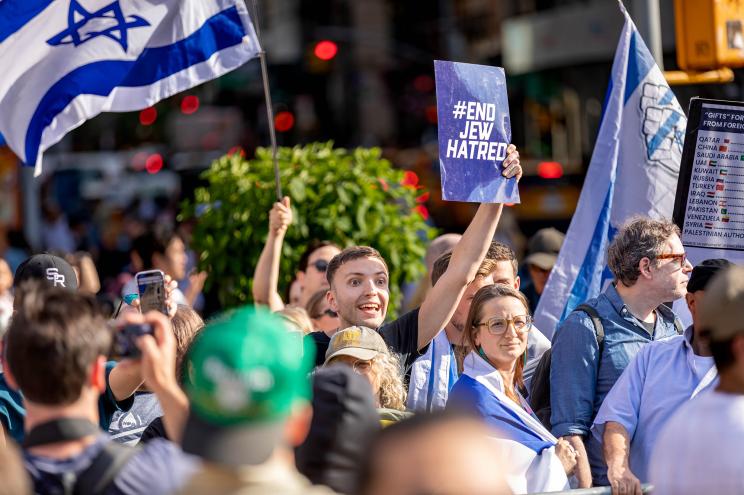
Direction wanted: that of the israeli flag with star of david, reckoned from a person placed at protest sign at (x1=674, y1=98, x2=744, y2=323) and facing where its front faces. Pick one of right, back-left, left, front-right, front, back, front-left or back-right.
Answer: right

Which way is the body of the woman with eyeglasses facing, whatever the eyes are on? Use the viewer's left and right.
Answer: facing the viewer and to the right of the viewer

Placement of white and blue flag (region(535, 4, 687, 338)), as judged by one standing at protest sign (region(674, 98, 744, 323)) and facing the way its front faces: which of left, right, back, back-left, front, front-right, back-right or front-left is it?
back-right

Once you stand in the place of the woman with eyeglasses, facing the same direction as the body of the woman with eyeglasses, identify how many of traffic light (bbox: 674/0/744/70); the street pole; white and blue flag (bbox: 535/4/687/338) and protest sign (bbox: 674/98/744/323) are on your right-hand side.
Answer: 0

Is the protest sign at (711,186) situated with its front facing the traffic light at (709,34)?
no

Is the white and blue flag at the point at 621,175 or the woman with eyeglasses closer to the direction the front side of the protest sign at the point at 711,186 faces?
the woman with eyeglasses

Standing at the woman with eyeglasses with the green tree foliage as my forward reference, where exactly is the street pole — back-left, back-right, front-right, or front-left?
front-right

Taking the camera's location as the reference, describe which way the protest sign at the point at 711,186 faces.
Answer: facing the viewer

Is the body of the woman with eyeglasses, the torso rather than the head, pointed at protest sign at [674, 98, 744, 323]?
no

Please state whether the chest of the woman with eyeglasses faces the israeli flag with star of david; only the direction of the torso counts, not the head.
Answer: no

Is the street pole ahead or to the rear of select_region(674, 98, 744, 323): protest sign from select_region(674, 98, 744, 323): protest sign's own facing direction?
to the rear

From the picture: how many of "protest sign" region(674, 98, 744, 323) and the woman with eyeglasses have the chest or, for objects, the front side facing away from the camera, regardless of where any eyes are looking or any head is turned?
0

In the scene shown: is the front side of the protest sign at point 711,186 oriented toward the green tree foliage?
no

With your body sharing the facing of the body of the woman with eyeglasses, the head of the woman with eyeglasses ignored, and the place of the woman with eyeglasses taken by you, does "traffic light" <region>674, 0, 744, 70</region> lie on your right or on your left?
on your left
